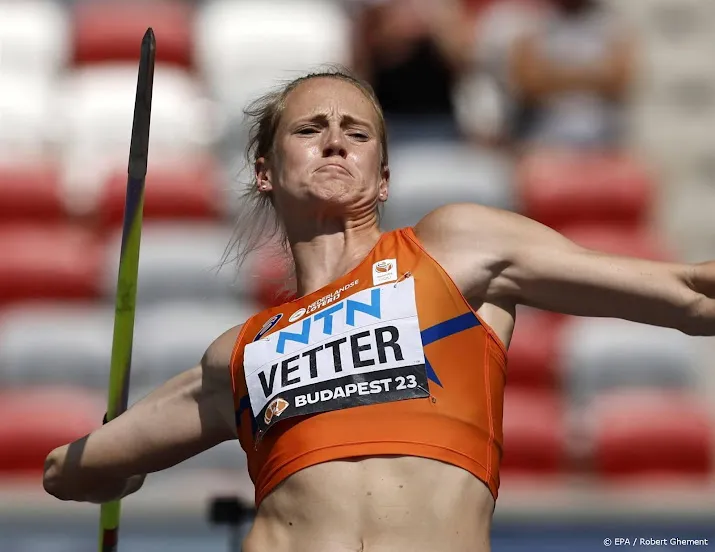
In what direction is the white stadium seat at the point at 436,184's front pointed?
toward the camera

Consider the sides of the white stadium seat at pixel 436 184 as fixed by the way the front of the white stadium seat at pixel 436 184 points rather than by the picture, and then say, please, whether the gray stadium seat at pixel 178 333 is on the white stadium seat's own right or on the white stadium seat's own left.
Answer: on the white stadium seat's own right

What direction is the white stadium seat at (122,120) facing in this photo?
toward the camera

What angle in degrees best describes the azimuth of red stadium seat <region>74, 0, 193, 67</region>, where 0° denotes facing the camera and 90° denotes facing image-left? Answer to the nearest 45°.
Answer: approximately 0°

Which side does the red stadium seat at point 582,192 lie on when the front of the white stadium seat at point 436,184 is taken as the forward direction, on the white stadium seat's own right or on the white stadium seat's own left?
on the white stadium seat's own left

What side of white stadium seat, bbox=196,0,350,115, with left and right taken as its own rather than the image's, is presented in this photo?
front

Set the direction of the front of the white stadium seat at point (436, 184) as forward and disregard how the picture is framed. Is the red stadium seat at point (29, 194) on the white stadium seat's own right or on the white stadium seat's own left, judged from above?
on the white stadium seat's own right

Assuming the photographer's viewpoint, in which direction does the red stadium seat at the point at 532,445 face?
facing the viewer

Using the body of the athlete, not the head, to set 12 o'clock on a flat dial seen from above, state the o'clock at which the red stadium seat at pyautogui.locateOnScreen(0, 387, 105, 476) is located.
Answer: The red stadium seat is roughly at 5 o'clock from the athlete.

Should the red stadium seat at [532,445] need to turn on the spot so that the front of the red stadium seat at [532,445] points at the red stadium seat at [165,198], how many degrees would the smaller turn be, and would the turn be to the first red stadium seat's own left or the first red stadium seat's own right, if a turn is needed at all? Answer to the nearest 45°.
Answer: approximately 90° to the first red stadium seat's own right

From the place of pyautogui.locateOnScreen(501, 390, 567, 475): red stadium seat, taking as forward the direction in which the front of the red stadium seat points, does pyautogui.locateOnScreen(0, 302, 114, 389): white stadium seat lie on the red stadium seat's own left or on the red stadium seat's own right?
on the red stadium seat's own right

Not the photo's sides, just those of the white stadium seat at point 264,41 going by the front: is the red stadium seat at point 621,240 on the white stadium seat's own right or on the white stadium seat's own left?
on the white stadium seat's own left

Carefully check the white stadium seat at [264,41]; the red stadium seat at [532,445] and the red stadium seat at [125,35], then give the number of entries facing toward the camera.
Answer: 3
